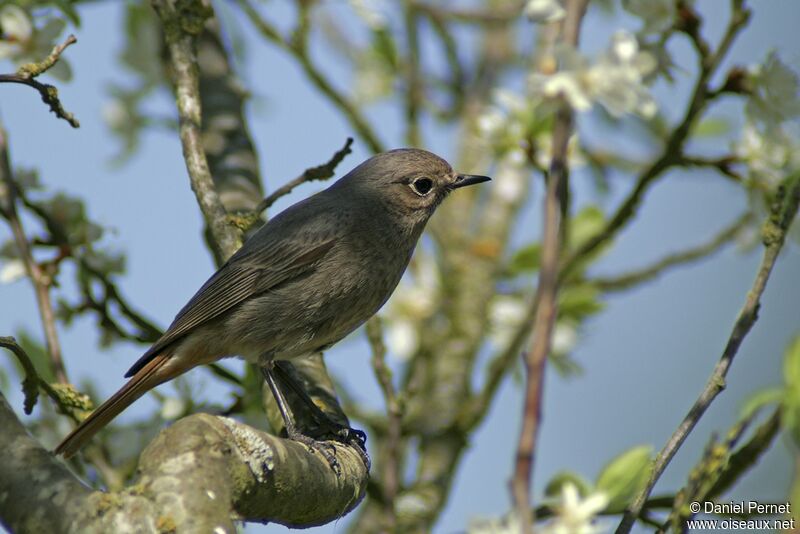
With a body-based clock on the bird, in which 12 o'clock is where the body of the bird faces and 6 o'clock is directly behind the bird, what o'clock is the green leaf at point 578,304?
The green leaf is roughly at 11 o'clock from the bird.

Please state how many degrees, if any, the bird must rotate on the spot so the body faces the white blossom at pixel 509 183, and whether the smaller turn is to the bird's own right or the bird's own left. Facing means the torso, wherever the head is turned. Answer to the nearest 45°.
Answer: approximately 45° to the bird's own left

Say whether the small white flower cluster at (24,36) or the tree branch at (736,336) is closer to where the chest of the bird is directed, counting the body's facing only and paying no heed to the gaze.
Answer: the tree branch

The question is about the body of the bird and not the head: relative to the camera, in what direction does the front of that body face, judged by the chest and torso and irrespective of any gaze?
to the viewer's right

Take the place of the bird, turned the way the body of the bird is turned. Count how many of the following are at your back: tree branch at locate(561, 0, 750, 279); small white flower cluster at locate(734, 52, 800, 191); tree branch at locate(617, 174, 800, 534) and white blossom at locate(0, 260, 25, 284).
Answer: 1

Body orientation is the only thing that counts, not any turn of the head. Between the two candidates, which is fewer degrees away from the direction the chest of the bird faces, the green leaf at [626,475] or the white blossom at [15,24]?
the green leaf

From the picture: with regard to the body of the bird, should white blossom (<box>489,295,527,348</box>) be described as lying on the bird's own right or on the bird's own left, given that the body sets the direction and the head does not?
on the bird's own left

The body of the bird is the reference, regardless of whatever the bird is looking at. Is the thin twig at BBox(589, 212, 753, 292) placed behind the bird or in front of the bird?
in front

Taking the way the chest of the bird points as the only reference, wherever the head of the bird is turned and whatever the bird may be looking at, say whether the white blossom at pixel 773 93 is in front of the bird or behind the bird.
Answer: in front

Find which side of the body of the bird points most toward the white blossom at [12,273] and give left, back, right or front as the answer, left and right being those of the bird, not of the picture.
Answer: back

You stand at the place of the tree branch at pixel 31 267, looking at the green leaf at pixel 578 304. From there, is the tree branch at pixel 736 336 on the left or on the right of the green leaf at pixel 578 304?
right
